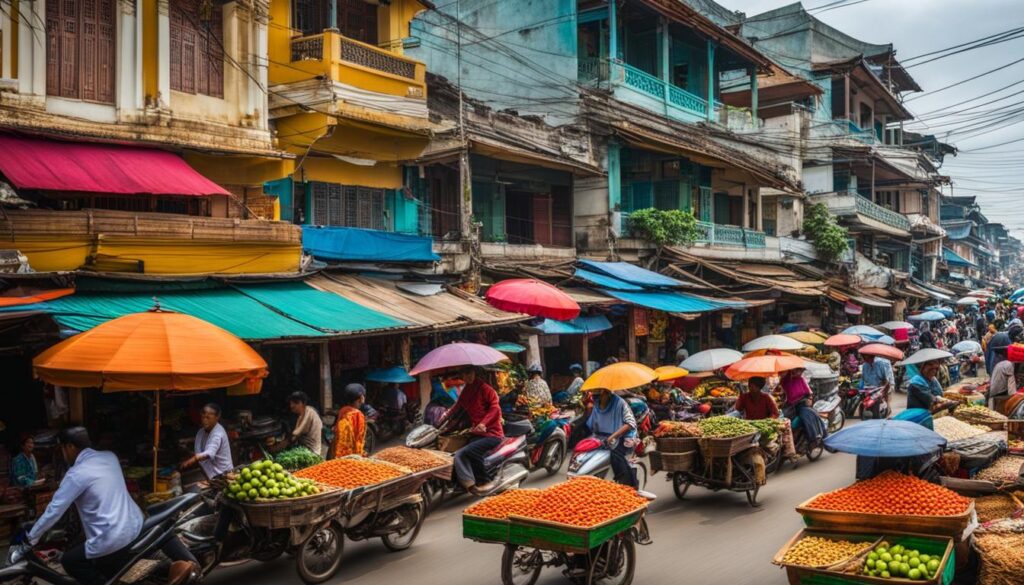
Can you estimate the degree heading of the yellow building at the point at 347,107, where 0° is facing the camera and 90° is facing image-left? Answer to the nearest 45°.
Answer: approximately 315°

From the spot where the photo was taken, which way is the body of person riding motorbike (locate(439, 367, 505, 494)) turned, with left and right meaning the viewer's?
facing the viewer and to the left of the viewer

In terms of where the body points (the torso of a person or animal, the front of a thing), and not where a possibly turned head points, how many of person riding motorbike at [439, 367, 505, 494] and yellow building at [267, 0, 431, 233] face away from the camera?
0

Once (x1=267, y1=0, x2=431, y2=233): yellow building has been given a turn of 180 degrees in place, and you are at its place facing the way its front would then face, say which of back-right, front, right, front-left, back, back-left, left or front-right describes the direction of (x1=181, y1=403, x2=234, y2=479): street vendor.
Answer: back-left

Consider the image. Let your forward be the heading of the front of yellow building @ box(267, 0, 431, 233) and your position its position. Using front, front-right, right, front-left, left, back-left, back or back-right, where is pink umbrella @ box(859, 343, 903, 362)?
front-left

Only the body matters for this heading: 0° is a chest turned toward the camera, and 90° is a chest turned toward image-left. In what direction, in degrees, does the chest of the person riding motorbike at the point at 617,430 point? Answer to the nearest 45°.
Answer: approximately 45°

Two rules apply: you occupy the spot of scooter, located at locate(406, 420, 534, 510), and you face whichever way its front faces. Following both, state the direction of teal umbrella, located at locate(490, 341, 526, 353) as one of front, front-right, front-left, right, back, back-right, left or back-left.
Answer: back-right
